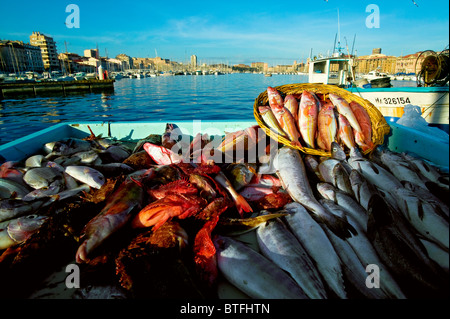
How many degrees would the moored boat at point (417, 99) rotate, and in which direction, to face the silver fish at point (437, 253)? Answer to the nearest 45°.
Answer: approximately 45° to its right

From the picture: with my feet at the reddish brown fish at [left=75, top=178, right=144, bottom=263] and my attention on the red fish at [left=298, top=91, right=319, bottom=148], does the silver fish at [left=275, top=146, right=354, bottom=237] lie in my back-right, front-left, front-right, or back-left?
front-right

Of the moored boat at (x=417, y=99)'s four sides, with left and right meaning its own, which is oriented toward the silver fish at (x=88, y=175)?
right

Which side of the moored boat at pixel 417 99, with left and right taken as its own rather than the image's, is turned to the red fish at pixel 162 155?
right

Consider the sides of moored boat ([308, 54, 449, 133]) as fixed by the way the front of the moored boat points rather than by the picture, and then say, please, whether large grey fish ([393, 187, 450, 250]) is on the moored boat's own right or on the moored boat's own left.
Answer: on the moored boat's own right

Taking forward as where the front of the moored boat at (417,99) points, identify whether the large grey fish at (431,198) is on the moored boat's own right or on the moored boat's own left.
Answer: on the moored boat's own right

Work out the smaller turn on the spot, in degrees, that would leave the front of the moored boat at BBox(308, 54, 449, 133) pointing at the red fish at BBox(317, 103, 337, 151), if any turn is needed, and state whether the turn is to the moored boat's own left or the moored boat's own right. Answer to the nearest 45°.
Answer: approximately 45° to the moored boat's own right

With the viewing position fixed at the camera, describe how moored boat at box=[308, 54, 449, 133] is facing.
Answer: facing the viewer and to the right of the viewer

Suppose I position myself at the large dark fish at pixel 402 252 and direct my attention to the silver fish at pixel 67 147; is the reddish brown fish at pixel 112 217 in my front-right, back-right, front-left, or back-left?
front-left

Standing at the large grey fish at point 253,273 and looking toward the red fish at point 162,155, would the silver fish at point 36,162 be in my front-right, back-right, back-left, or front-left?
front-left

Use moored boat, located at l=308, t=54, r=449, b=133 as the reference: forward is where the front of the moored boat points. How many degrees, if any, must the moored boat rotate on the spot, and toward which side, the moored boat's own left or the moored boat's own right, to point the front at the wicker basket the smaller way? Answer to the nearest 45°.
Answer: approximately 45° to the moored boat's own right
